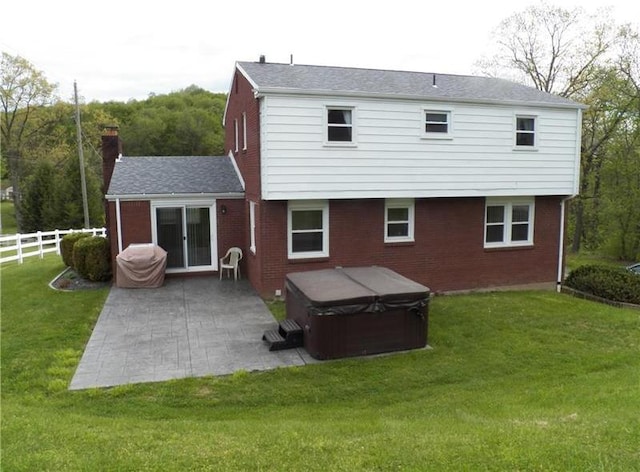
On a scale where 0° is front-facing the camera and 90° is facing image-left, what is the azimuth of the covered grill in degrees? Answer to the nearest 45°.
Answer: approximately 0°

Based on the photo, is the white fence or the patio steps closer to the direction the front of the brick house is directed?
the white fence

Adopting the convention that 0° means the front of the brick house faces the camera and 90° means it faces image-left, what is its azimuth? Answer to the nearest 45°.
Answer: approximately 180°

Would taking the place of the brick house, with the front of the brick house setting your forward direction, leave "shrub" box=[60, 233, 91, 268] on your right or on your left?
on your left

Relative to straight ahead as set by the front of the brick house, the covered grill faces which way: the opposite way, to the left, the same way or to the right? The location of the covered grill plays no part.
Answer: the opposite way

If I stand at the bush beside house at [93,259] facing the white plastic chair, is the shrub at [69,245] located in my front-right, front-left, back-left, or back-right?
back-left

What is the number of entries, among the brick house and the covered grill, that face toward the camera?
1

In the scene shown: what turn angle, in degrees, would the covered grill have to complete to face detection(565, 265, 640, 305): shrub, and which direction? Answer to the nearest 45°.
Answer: approximately 90° to its left

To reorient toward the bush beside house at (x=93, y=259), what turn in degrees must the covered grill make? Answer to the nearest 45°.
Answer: approximately 135° to its right

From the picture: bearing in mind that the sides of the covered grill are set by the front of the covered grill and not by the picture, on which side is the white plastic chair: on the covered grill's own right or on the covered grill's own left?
on the covered grill's own left

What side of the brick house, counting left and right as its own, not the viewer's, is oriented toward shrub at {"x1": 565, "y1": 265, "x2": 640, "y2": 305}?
right

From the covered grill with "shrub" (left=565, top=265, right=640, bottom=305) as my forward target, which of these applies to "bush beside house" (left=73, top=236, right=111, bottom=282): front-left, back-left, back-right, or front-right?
back-left

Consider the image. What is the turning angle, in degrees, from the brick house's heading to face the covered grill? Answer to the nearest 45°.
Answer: approximately 90° to its left

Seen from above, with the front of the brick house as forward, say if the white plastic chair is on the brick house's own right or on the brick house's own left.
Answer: on the brick house's own left

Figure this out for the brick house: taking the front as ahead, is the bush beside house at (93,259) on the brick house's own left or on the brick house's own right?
on the brick house's own left
